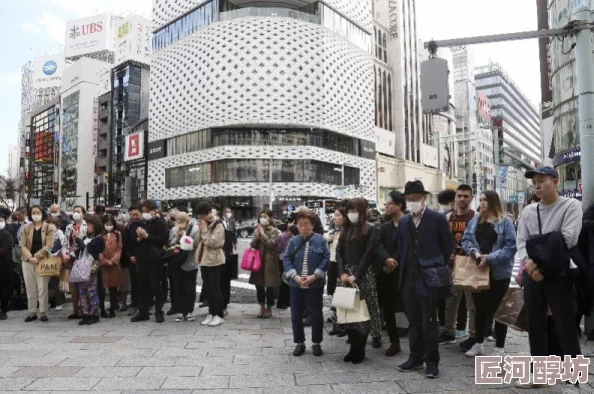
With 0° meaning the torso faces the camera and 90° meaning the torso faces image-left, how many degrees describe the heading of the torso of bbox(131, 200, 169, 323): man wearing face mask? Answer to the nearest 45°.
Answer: approximately 45°

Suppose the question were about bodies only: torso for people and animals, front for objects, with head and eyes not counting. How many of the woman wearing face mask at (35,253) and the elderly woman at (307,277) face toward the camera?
2

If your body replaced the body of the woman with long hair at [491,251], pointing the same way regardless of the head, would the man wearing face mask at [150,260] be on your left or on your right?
on your right

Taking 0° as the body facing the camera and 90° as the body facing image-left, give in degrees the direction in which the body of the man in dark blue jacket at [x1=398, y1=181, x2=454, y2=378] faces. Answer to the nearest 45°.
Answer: approximately 45°

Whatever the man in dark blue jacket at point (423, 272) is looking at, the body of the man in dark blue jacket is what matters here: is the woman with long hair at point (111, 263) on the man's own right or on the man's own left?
on the man's own right

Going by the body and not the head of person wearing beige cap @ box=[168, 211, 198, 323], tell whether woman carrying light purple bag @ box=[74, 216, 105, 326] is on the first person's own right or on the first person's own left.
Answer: on the first person's own right

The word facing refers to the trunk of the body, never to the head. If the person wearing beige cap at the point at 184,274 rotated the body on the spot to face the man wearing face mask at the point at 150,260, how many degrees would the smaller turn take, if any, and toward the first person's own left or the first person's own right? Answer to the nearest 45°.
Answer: approximately 90° to the first person's own right

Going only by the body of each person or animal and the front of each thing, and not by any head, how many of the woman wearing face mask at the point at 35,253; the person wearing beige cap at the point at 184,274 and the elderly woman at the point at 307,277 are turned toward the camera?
3

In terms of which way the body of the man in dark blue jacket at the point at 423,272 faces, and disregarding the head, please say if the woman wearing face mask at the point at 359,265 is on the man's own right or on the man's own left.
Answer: on the man's own right

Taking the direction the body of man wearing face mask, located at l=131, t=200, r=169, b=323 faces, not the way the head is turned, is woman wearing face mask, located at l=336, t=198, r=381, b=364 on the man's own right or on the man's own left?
on the man's own left

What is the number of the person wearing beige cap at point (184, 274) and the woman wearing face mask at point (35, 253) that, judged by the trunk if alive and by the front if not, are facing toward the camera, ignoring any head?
2

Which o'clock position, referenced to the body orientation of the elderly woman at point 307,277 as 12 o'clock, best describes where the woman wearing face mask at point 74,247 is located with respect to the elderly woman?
The woman wearing face mask is roughly at 4 o'clock from the elderly woman.
